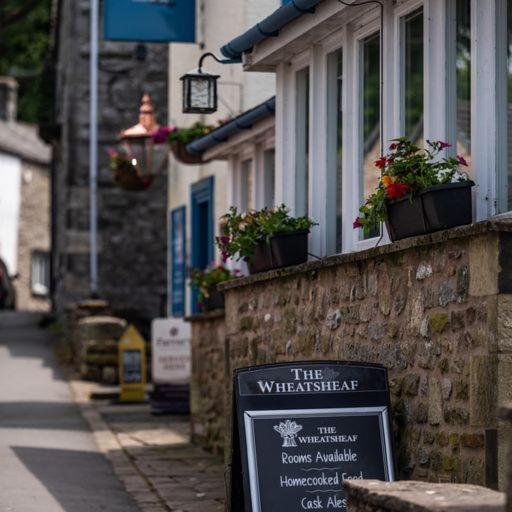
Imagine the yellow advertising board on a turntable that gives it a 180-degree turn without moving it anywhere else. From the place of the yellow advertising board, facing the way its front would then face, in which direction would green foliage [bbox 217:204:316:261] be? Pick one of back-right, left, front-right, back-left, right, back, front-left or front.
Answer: back

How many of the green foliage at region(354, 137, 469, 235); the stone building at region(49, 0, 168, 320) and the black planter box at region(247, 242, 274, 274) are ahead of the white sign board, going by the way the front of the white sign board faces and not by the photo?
2

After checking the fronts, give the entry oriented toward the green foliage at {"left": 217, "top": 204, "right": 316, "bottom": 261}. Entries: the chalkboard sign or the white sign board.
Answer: the white sign board

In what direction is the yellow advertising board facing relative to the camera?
toward the camera

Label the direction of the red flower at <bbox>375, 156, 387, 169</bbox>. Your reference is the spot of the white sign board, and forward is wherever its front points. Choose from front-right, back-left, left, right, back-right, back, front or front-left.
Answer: front

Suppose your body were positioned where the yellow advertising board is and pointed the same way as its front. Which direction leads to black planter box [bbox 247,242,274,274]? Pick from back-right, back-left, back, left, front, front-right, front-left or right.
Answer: front

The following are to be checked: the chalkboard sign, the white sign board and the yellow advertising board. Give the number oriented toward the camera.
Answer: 3

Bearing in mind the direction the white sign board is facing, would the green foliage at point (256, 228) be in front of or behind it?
in front

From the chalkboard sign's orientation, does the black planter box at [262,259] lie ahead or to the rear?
to the rear

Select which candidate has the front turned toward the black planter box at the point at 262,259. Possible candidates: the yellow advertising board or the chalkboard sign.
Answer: the yellow advertising board
